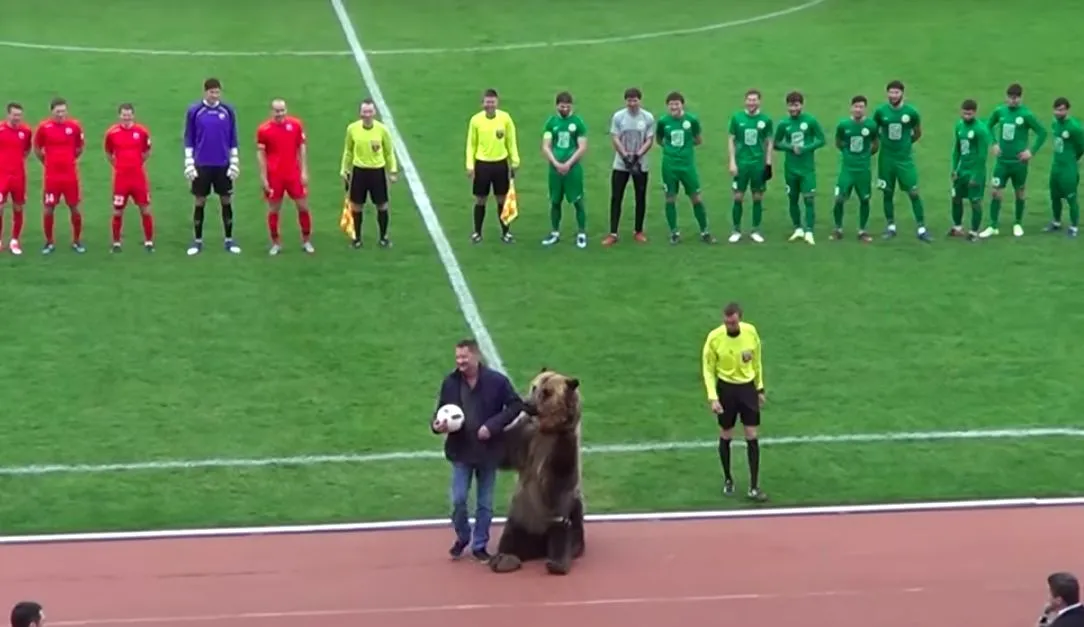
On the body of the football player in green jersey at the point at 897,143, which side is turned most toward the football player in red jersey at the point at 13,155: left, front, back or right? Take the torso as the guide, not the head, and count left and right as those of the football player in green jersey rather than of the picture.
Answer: right

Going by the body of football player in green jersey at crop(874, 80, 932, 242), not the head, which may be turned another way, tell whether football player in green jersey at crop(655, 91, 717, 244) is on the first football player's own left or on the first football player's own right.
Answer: on the first football player's own right

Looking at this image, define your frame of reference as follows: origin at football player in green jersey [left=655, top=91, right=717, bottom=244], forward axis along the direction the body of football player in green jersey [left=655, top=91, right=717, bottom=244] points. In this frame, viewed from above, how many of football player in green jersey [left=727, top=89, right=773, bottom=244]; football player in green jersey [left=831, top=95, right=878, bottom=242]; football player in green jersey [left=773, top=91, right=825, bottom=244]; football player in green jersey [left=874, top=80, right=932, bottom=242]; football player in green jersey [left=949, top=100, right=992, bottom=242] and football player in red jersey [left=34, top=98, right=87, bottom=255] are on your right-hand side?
1

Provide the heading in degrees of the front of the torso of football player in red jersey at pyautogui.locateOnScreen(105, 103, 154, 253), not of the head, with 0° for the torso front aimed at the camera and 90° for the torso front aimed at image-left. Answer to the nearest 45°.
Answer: approximately 0°

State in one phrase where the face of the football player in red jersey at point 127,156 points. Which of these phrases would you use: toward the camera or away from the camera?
toward the camera

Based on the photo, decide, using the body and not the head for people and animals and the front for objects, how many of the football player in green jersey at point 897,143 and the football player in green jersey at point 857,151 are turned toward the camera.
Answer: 2

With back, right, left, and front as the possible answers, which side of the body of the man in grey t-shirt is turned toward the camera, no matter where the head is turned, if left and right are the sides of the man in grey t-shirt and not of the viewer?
front

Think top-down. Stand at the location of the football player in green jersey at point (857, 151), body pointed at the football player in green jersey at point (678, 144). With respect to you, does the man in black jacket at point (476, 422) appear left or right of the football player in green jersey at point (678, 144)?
left

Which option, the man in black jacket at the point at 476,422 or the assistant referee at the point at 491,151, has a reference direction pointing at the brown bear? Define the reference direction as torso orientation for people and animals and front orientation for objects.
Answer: the assistant referee

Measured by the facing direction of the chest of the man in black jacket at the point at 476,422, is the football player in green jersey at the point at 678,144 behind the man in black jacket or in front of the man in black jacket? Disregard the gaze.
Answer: behind

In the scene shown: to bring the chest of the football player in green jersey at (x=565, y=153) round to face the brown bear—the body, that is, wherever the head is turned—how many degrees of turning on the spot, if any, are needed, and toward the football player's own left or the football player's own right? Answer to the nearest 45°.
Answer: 0° — they already face it

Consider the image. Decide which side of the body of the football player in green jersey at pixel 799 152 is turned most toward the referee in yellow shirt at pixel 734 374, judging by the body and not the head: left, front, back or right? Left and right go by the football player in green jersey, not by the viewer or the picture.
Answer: front

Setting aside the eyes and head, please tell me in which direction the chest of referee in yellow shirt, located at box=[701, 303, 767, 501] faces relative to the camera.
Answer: toward the camera

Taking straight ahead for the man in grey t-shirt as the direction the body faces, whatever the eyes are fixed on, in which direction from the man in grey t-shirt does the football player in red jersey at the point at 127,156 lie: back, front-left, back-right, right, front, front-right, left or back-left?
right

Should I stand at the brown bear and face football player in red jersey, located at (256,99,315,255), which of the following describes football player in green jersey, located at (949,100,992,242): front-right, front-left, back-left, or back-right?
front-right

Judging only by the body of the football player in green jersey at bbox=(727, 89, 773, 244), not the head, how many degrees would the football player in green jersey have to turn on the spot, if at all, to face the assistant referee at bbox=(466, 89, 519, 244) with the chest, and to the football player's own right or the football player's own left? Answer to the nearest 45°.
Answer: approximately 90° to the football player's own right
